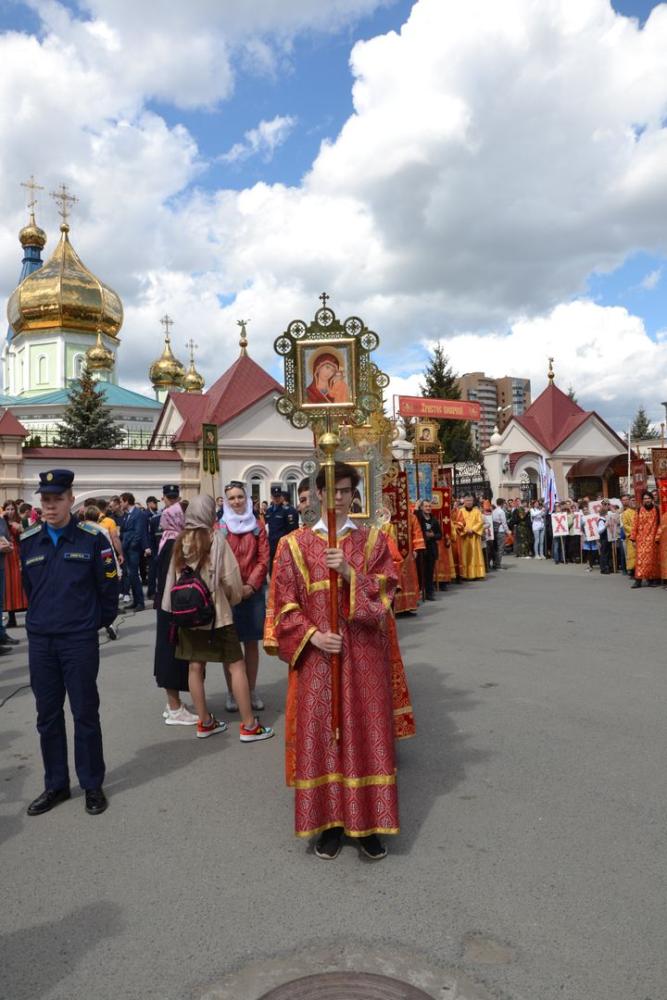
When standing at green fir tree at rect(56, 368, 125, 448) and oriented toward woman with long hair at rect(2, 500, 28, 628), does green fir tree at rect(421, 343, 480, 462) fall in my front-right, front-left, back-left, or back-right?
back-left

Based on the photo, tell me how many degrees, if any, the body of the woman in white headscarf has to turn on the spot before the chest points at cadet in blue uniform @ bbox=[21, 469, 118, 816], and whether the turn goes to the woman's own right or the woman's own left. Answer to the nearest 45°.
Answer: approximately 45° to the woman's own right

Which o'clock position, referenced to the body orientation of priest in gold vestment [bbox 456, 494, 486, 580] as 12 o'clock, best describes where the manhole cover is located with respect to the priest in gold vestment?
The manhole cover is roughly at 12 o'clock from the priest in gold vestment.

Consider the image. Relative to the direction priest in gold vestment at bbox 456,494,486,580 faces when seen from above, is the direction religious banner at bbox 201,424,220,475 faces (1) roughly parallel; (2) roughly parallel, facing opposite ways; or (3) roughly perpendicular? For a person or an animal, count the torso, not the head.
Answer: roughly parallel

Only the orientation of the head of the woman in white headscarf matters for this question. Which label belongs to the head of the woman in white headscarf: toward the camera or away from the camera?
toward the camera

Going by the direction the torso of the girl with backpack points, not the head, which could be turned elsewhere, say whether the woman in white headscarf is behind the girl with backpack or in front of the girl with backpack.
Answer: in front

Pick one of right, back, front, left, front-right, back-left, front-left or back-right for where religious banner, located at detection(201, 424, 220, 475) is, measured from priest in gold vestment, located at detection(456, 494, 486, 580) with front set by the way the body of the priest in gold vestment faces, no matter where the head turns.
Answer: back-right

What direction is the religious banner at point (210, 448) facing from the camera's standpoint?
toward the camera

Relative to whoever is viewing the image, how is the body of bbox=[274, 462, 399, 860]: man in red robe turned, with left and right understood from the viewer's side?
facing the viewer

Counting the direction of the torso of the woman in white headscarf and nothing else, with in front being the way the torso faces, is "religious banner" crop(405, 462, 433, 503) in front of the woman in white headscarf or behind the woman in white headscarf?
behind

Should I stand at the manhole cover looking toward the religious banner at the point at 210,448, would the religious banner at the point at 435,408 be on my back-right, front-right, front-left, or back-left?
front-right

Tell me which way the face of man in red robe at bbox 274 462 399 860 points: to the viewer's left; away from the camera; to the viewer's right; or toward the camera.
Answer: toward the camera

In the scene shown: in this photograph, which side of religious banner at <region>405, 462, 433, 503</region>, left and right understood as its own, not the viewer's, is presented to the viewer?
front

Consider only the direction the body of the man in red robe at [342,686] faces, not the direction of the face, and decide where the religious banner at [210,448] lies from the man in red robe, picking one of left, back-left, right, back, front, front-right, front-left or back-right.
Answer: back
